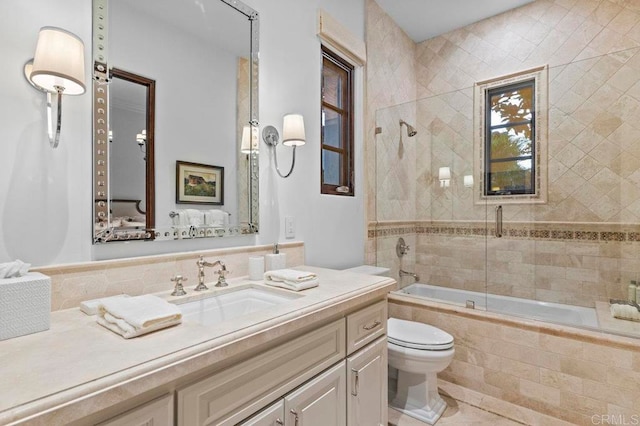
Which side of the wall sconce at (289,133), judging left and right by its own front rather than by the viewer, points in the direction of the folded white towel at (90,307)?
right

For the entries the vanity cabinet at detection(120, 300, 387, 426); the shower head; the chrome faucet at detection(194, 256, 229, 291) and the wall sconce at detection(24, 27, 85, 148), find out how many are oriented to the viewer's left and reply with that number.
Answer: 0

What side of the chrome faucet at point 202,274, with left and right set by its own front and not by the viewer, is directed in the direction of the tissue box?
right

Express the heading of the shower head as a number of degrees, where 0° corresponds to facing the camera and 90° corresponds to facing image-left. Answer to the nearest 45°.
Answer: approximately 315°

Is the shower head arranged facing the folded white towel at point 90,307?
no

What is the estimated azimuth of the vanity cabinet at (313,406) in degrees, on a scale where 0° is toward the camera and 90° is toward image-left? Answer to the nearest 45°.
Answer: approximately 315°

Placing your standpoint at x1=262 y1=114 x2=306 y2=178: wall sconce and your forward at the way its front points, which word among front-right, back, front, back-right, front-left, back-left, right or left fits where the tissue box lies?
right

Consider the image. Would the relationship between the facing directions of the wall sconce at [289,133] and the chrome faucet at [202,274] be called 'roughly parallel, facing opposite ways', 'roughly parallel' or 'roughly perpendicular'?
roughly parallel

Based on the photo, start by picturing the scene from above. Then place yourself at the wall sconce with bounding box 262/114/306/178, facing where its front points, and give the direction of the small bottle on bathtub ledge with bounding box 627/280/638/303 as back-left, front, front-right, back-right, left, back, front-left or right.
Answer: front-left

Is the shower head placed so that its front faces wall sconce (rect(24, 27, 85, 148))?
no

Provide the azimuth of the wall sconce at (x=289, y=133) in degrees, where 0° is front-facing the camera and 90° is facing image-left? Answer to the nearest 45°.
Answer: approximately 315°

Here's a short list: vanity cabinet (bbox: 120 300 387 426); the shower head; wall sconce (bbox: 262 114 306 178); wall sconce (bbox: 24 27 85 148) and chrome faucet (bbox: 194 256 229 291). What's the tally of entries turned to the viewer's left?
0

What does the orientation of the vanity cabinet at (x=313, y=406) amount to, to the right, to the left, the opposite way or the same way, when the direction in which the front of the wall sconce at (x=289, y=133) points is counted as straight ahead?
the same way

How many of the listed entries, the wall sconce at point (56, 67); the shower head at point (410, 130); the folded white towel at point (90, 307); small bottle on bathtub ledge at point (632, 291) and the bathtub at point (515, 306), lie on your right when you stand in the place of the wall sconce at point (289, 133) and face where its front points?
2

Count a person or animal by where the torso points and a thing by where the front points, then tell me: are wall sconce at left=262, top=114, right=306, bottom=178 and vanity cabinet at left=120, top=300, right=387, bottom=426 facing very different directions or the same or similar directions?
same or similar directions
